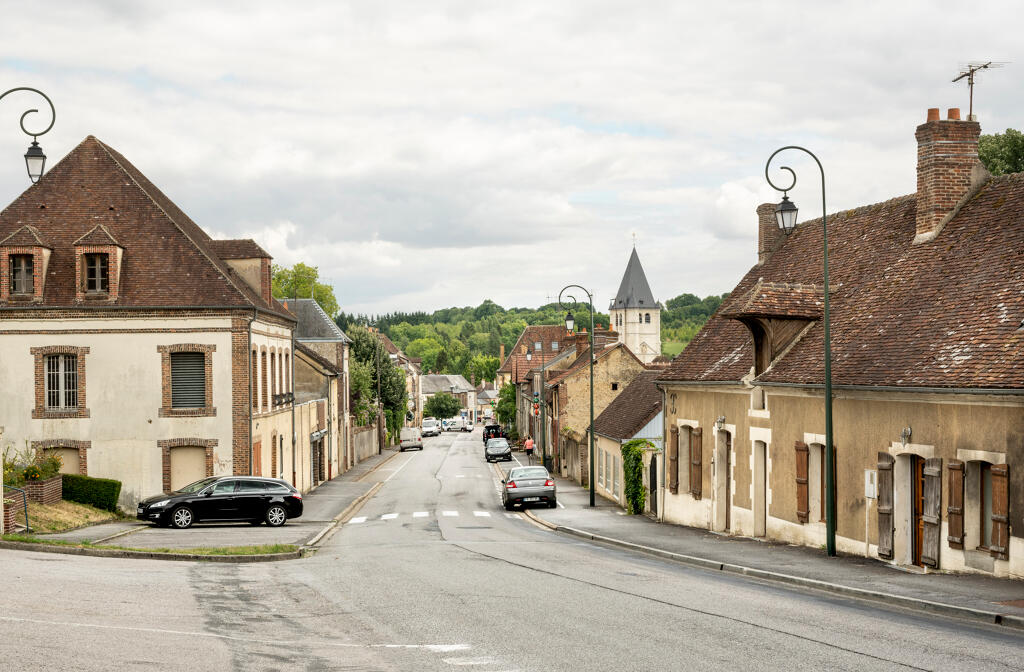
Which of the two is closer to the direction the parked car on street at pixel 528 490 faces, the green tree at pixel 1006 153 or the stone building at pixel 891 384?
the green tree

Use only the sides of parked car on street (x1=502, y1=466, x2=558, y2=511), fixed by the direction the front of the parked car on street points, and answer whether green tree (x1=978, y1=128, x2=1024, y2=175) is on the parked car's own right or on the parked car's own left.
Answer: on the parked car's own right

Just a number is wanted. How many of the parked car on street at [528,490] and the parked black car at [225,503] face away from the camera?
1

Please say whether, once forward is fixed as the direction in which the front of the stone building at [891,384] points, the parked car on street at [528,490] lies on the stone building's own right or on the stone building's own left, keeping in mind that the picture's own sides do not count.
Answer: on the stone building's own right

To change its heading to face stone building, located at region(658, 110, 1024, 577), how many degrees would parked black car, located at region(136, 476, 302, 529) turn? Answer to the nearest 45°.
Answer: approximately 135° to its left

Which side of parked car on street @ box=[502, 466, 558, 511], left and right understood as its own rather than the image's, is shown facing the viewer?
back

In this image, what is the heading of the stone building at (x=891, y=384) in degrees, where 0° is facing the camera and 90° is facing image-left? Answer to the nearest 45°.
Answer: approximately 45°

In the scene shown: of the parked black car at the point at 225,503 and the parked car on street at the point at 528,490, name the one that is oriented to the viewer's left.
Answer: the parked black car

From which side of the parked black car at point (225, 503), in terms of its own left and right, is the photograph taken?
left

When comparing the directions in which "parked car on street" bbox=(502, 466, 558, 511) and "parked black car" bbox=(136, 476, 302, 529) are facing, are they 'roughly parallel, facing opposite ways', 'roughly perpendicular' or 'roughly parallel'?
roughly perpendicular
